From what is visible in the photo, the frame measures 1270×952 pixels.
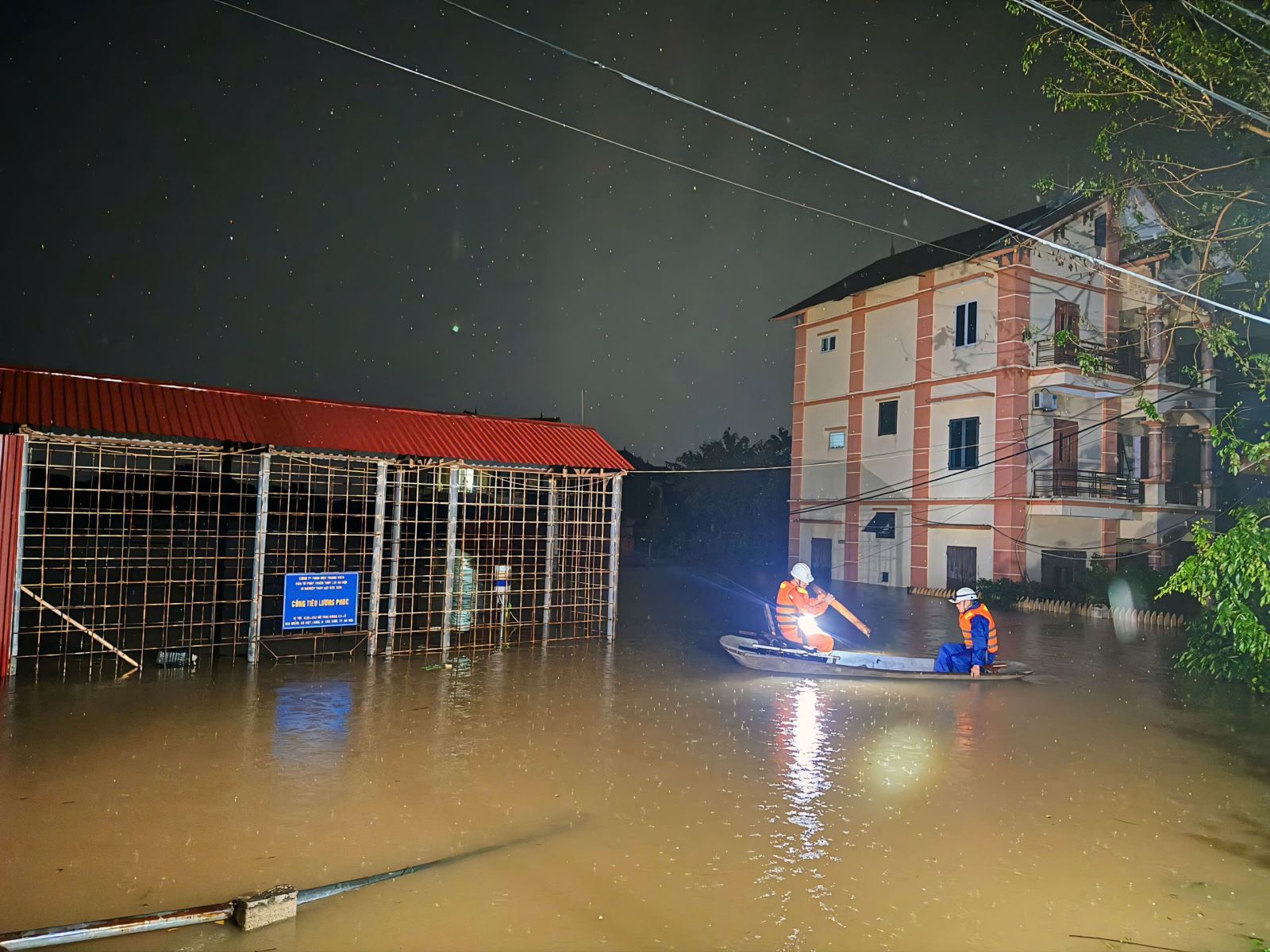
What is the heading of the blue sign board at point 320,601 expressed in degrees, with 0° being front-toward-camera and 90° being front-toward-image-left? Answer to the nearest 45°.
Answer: approximately 0°

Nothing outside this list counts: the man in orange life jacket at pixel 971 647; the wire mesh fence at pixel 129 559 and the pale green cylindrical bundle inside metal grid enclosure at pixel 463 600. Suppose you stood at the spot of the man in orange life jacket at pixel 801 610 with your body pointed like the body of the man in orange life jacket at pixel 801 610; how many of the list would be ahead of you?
1

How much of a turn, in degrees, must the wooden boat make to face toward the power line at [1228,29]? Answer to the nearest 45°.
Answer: approximately 135° to its left

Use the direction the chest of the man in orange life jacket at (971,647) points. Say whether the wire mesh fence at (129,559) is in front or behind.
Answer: in front

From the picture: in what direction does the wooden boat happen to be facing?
to the viewer's left

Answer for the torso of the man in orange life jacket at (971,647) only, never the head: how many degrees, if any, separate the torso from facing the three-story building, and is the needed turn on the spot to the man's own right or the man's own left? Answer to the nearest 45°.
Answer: approximately 90° to the man's own right

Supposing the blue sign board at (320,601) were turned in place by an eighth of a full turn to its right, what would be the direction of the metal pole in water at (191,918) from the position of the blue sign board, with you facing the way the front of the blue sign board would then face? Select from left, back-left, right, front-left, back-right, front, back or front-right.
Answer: front-left

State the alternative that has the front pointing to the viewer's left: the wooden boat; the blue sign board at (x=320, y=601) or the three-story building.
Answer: the wooden boat

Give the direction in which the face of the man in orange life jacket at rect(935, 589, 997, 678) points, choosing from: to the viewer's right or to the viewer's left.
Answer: to the viewer's left

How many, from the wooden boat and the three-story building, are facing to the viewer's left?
1

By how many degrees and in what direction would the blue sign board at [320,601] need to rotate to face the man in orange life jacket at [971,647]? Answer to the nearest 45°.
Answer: approximately 90° to its left

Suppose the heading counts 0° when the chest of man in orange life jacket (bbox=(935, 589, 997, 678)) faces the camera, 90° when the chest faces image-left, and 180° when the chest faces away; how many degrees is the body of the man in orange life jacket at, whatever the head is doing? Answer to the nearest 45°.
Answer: approximately 90°

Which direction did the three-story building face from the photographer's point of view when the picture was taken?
facing the viewer and to the right of the viewer

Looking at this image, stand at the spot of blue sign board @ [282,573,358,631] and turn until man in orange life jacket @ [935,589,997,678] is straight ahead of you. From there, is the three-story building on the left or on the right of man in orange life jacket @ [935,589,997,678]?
left

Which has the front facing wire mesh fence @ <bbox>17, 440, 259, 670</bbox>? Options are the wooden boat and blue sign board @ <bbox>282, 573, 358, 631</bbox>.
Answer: the wooden boat

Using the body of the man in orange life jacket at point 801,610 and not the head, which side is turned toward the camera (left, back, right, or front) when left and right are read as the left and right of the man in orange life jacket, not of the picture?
right
